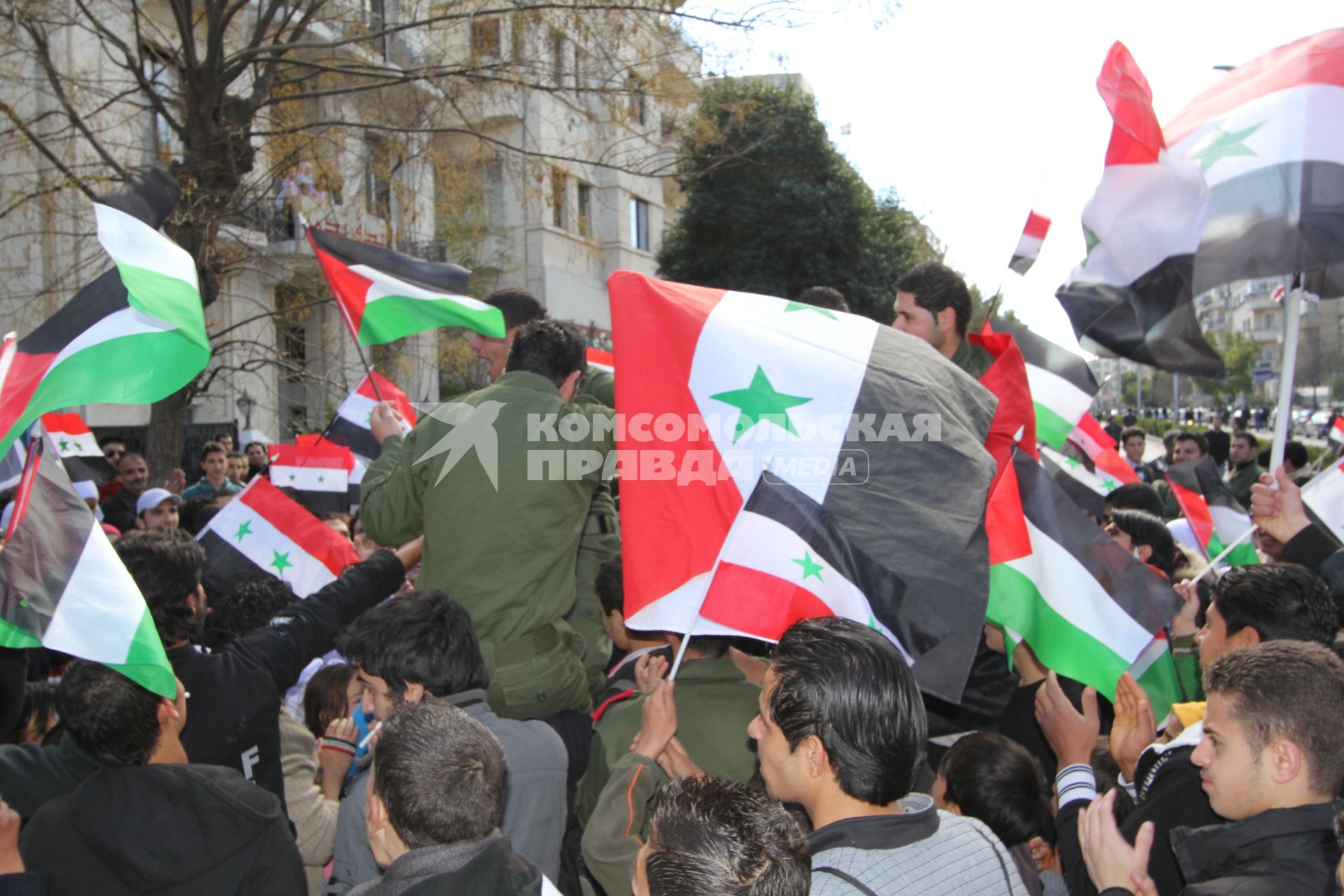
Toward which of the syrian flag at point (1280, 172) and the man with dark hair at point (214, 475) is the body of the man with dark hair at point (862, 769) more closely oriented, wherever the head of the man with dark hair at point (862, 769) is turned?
the man with dark hair

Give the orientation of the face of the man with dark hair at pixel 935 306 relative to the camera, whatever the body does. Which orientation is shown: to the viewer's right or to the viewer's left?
to the viewer's left

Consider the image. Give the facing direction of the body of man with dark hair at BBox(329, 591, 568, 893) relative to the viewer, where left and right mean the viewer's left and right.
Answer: facing away from the viewer and to the left of the viewer

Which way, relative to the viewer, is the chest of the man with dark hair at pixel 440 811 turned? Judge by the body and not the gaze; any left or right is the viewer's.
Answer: facing away from the viewer and to the left of the viewer

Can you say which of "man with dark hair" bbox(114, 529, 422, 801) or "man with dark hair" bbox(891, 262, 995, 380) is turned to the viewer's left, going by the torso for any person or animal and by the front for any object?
"man with dark hair" bbox(891, 262, 995, 380)

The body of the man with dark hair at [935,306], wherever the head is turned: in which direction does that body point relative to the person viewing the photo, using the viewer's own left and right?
facing to the left of the viewer

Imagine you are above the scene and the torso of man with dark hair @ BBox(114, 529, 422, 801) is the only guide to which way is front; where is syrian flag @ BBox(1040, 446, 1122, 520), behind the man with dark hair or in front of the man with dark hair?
in front

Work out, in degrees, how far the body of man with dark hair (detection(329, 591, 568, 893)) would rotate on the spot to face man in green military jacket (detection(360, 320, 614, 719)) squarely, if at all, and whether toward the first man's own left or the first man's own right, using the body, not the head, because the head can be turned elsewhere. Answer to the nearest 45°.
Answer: approximately 45° to the first man's own right

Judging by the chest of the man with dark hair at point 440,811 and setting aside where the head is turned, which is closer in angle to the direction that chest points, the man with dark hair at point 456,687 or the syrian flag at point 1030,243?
the man with dark hair

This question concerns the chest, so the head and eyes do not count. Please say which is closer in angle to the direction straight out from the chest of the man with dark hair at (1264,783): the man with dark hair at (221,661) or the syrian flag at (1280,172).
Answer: the man with dark hair

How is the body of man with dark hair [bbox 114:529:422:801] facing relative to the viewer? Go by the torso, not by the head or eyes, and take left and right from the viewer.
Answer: facing away from the viewer and to the right of the viewer

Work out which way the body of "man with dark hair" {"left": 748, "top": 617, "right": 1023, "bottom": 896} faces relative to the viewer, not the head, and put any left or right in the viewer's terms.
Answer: facing away from the viewer and to the left of the viewer

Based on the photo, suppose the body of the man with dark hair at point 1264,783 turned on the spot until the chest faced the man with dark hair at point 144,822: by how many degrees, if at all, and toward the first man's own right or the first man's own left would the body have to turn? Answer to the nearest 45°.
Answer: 0° — they already face them

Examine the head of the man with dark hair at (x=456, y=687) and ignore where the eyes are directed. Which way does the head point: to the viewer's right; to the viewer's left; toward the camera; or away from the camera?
to the viewer's left

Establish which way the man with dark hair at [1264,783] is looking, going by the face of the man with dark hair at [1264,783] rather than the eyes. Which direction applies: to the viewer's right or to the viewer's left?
to the viewer's left

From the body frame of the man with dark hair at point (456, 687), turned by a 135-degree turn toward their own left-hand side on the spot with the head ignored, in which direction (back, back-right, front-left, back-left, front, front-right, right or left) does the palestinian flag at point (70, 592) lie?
right
